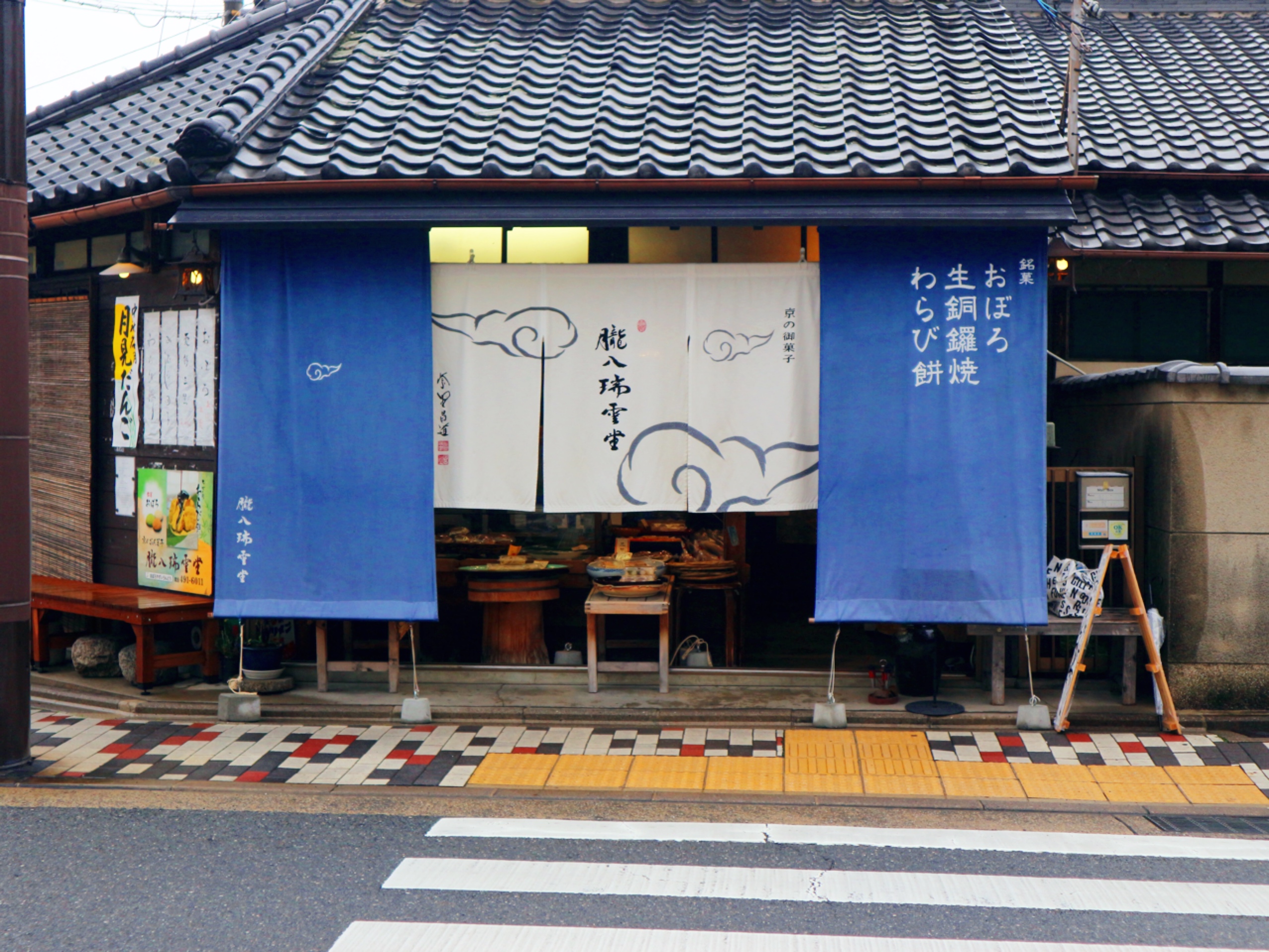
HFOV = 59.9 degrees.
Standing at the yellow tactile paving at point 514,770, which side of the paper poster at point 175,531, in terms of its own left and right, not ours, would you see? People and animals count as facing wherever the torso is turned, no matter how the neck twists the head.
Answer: left

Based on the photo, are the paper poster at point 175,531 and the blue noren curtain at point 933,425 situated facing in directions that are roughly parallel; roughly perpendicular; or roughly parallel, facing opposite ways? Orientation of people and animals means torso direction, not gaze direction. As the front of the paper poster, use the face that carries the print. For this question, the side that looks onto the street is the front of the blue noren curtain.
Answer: roughly parallel

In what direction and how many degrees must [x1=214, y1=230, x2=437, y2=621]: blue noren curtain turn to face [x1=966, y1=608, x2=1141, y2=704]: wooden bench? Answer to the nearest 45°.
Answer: approximately 90° to its left

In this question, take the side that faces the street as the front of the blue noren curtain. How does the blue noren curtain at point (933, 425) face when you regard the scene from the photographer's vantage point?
facing the viewer

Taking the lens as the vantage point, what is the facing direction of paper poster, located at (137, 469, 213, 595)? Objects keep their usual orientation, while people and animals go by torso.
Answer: facing the viewer and to the left of the viewer

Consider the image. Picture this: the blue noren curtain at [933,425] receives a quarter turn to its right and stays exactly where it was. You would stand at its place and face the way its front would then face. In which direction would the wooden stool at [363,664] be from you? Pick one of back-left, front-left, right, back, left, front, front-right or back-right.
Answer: front

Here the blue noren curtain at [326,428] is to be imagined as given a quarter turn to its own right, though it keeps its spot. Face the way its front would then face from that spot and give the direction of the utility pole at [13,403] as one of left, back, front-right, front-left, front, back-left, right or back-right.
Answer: front

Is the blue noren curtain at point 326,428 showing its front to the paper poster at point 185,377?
no

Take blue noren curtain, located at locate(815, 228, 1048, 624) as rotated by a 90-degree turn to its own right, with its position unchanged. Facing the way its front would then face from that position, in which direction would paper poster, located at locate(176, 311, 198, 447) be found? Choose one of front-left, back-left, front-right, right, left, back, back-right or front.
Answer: front

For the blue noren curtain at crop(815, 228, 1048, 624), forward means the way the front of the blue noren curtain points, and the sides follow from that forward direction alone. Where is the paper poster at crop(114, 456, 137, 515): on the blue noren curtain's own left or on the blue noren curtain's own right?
on the blue noren curtain's own right

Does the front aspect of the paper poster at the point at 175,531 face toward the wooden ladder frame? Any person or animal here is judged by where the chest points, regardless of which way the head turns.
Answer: no

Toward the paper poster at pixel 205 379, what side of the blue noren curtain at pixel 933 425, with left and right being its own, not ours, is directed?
right

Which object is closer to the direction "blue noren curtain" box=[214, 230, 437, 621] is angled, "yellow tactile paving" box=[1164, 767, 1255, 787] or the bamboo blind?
the yellow tactile paving

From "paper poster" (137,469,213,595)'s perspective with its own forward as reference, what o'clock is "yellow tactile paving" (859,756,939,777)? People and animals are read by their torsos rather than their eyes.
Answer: The yellow tactile paving is roughly at 9 o'clock from the paper poster.

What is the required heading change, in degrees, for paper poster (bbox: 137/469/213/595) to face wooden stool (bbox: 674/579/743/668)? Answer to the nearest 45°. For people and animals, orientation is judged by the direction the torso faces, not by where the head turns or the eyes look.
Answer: approximately 135° to its left

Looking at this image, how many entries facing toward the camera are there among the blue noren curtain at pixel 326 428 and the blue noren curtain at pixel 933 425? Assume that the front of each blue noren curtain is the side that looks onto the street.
2
